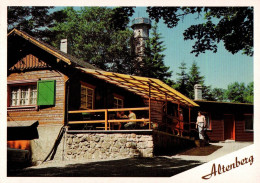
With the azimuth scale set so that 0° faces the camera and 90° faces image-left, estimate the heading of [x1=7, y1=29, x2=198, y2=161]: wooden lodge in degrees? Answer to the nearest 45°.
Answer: approximately 315°

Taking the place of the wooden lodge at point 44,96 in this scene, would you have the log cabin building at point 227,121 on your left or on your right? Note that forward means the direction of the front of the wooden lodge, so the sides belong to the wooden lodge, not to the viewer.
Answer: on your left

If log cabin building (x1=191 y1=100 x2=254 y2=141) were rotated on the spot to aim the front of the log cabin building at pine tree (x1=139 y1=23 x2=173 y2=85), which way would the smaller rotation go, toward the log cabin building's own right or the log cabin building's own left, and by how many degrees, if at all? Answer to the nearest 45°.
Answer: approximately 135° to the log cabin building's own right

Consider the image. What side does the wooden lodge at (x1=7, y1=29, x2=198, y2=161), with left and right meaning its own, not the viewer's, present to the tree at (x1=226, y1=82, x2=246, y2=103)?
left

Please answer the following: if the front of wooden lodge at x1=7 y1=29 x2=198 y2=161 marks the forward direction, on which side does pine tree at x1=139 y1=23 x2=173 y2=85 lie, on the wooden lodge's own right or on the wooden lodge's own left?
on the wooden lodge's own left
